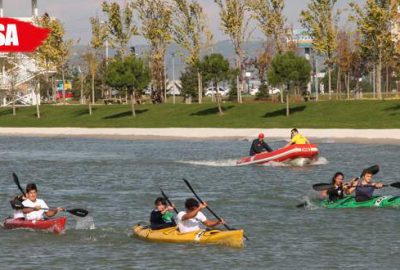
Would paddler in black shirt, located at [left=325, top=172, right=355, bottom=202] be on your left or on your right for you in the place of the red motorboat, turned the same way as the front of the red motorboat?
on your right

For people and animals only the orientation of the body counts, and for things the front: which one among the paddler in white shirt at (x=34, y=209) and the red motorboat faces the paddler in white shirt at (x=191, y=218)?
the paddler in white shirt at (x=34, y=209)

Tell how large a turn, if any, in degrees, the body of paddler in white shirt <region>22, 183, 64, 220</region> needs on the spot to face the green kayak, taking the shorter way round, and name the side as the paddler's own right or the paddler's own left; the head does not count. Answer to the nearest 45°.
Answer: approximately 45° to the paddler's own left

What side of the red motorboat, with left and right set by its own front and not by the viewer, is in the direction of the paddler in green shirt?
right

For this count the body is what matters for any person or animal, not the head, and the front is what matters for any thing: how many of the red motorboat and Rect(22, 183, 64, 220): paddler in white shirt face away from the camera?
0

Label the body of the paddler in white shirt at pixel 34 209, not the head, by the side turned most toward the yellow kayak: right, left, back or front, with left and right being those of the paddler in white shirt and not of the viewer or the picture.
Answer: front

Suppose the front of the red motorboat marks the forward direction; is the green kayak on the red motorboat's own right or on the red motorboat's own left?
on the red motorboat's own right

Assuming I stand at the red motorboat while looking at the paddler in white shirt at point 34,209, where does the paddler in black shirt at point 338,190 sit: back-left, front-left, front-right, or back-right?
front-left

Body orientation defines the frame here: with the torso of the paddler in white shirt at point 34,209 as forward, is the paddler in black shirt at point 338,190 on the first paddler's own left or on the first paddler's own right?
on the first paddler's own left

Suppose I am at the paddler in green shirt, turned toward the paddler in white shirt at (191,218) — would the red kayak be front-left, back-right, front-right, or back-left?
back-right

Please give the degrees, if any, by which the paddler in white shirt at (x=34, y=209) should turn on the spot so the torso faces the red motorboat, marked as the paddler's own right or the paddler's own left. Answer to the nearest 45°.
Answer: approximately 90° to the paddler's own left

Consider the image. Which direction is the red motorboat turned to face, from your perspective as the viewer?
facing to the right of the viewer

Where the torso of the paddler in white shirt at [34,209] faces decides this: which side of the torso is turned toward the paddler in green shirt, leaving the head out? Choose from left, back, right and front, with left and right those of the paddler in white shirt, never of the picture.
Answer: front

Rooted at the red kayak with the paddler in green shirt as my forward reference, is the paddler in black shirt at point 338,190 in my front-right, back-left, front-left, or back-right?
front-left

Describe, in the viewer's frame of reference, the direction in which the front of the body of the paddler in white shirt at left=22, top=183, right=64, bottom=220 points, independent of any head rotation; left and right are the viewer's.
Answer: facing the viewer and to the right of the viewer
